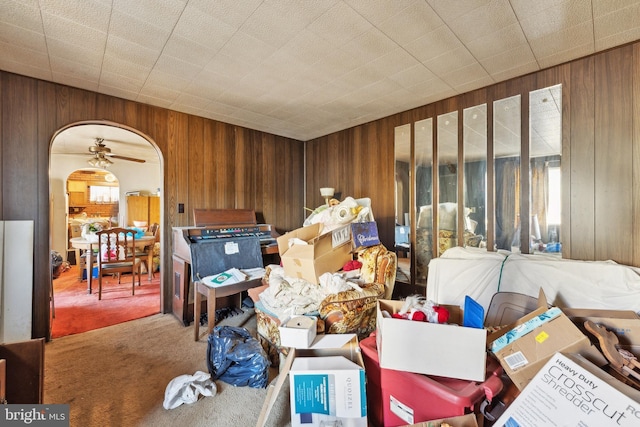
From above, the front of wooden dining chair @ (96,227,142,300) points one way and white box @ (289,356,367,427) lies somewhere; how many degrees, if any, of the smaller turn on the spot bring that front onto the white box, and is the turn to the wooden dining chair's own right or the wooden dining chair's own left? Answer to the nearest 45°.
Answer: approximately 135° to the wooden dining chair's own right

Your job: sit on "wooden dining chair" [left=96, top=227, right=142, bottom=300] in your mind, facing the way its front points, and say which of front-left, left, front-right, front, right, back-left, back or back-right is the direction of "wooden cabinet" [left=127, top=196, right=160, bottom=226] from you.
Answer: front-left

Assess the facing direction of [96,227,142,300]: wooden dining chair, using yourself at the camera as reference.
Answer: facing away from the viewer and to the right of the viewer

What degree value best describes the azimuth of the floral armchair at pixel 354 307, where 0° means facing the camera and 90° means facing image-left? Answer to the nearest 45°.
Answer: approximately 45°

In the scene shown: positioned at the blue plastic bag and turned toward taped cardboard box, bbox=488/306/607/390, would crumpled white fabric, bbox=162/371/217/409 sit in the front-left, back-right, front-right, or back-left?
back-right

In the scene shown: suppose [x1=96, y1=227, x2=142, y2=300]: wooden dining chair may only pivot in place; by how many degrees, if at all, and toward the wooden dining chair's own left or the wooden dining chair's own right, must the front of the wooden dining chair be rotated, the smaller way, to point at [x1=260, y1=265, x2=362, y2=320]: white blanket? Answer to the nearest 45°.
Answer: approximately 135° to the wooden dining chair's own right

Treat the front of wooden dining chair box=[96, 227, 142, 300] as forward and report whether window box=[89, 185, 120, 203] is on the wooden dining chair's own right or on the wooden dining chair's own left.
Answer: on the wooden dining chair's own left

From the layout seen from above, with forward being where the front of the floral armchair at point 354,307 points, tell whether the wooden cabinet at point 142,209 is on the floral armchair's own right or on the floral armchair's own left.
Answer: on the floral armchair's own right

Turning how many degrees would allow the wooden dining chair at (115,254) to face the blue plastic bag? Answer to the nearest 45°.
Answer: approximately 135° to its right

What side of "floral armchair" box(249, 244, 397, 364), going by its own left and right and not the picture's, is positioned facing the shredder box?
left

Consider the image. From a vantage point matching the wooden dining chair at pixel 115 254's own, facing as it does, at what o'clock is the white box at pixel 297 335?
The white box is roughly at 4 o'clock from the wooden dining chair.
